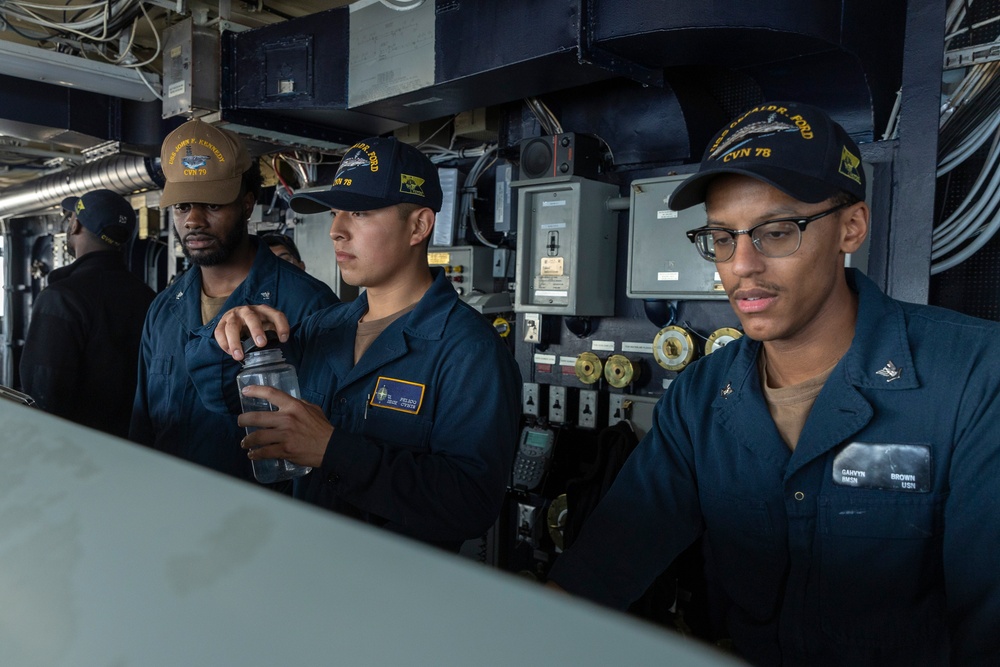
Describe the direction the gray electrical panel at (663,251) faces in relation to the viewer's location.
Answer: facing the viewer

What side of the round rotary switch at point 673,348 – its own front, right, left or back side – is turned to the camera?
front

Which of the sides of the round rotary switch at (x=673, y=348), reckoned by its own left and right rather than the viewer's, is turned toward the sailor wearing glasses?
front

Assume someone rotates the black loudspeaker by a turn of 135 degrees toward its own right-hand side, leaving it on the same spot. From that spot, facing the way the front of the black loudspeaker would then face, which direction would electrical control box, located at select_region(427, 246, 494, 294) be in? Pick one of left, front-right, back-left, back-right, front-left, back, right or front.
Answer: front-left

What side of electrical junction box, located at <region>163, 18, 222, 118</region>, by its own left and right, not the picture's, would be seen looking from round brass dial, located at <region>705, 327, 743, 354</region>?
left

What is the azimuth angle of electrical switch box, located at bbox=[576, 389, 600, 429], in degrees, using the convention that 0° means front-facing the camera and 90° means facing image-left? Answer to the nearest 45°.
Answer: approximately 0°

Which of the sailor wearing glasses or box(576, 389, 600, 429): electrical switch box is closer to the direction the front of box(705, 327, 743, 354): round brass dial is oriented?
the sailor wearing glasses

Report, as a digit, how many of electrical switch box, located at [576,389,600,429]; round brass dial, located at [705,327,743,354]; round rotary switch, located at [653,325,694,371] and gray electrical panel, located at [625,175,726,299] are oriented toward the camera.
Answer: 4

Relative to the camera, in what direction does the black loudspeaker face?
facing the viewer and to the left of the viewer
